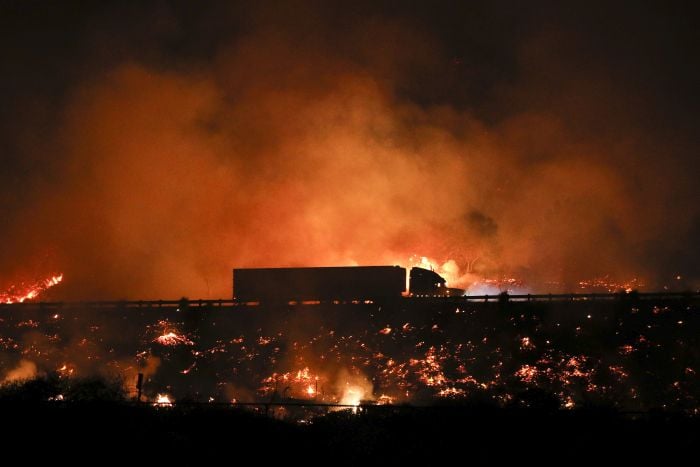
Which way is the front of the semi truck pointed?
to the viewer's right
